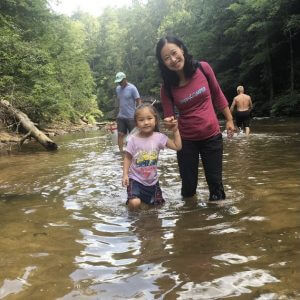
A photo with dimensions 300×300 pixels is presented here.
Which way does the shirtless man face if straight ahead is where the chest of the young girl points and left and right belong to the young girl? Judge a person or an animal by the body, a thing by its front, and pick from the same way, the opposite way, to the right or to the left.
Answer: the opposite way

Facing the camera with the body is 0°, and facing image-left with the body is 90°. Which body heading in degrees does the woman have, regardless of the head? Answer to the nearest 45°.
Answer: approximately 0°

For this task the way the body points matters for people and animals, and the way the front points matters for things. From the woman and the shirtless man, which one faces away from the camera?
the shirtless man

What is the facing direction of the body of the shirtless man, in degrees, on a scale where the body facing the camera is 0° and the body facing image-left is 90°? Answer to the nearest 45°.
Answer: approximately 180°

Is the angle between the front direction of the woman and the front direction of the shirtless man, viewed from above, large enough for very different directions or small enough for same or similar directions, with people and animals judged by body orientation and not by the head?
very different directions

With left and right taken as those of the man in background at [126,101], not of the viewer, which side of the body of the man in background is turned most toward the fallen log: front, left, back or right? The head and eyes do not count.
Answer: right

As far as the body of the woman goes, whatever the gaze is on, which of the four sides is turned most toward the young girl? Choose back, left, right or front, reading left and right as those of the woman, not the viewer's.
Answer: right

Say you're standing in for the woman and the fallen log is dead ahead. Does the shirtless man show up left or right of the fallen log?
right
